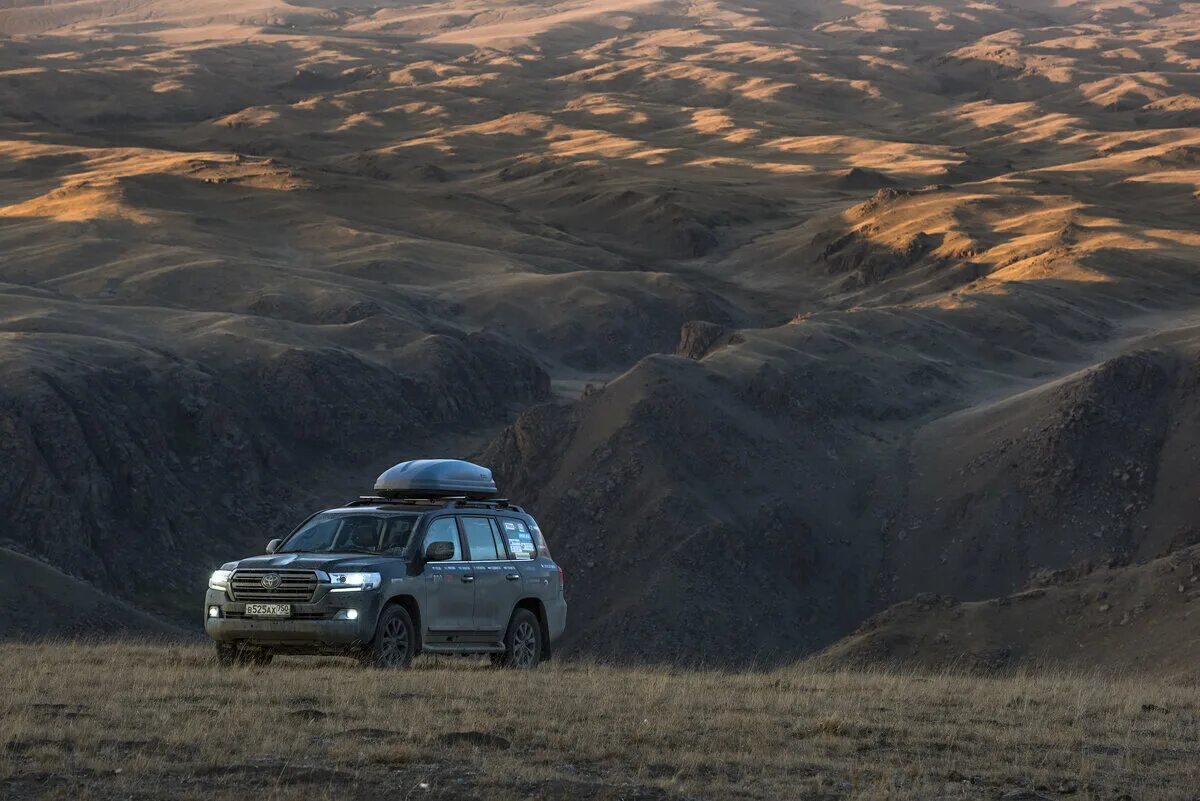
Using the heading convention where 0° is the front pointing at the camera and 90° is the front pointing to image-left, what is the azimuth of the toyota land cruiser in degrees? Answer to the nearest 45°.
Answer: approximately 45°
